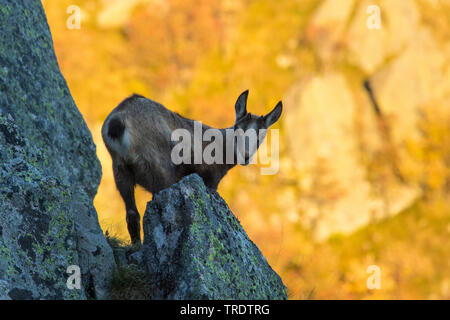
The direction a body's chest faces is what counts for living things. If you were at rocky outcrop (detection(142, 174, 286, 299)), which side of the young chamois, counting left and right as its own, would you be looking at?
right

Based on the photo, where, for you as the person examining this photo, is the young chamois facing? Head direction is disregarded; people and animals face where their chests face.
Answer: facing away from the viewer and to the right of the viewer
